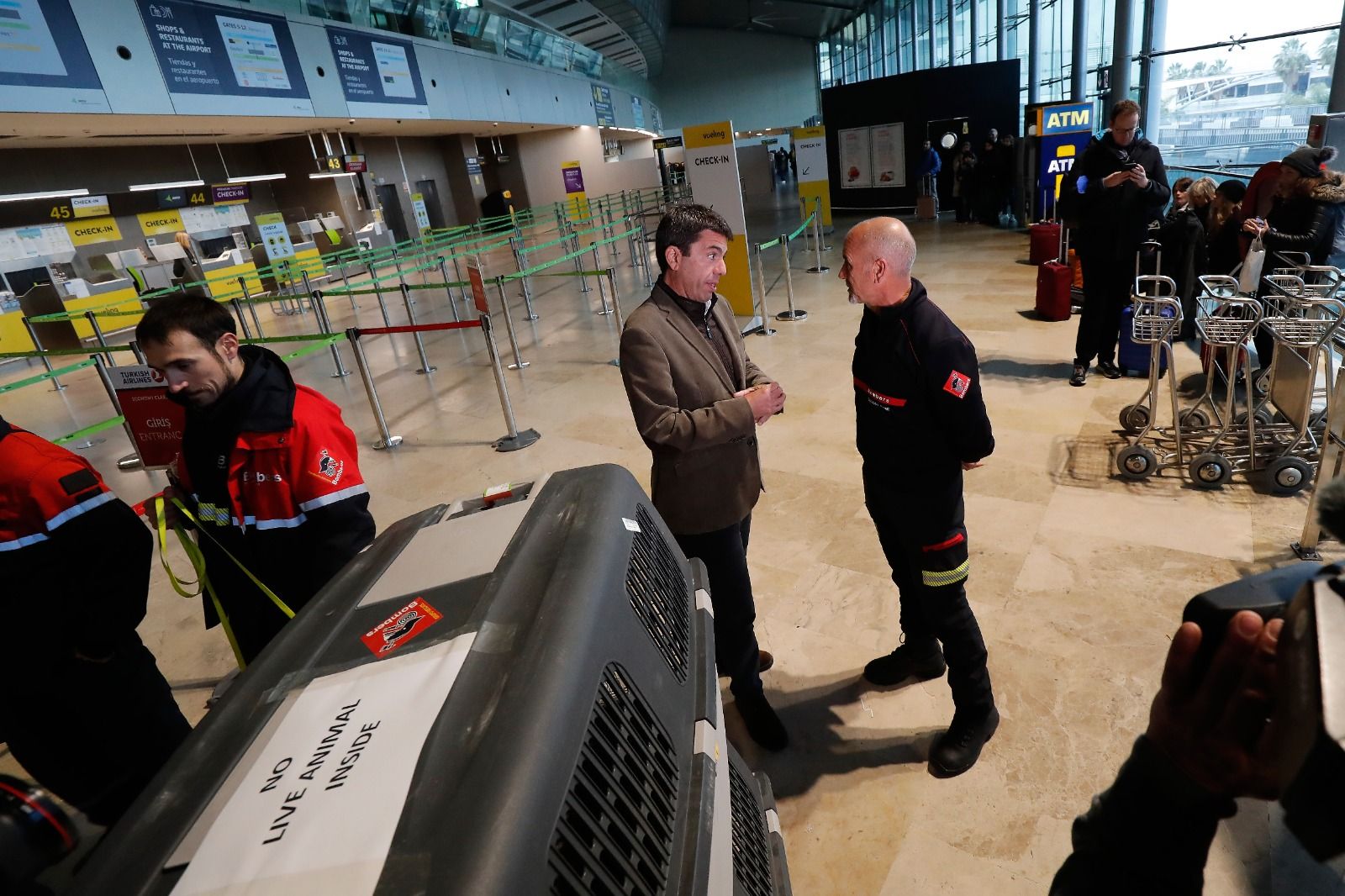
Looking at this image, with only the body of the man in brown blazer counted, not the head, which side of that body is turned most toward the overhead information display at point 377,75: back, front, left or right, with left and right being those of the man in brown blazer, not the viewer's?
back

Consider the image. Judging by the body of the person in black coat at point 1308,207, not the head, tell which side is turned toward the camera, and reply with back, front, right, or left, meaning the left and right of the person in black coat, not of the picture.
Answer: left

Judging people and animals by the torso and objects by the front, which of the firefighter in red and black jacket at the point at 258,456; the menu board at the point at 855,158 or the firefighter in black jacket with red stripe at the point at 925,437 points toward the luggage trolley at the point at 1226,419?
the menu board

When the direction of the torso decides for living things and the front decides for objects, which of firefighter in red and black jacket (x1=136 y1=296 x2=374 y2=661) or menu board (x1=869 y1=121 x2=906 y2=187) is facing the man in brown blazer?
the menu board

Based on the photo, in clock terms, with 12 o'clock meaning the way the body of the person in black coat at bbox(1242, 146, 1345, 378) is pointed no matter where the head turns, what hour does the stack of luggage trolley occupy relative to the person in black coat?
The stack of luggage trolley is roughly at 9 o'clock from the person in black coat.

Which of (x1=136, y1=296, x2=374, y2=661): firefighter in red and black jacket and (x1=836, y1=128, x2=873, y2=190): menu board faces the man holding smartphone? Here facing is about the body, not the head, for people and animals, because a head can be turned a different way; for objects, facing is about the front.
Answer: the menu board

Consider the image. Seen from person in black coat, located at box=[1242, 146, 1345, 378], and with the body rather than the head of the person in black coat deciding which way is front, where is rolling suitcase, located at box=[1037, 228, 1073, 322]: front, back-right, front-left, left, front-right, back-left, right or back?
front-right

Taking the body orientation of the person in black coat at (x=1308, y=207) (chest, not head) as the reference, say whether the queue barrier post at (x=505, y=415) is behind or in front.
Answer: in front

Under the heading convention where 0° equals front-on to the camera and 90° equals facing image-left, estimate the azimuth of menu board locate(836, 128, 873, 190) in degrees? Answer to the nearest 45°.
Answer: approximately 0°
